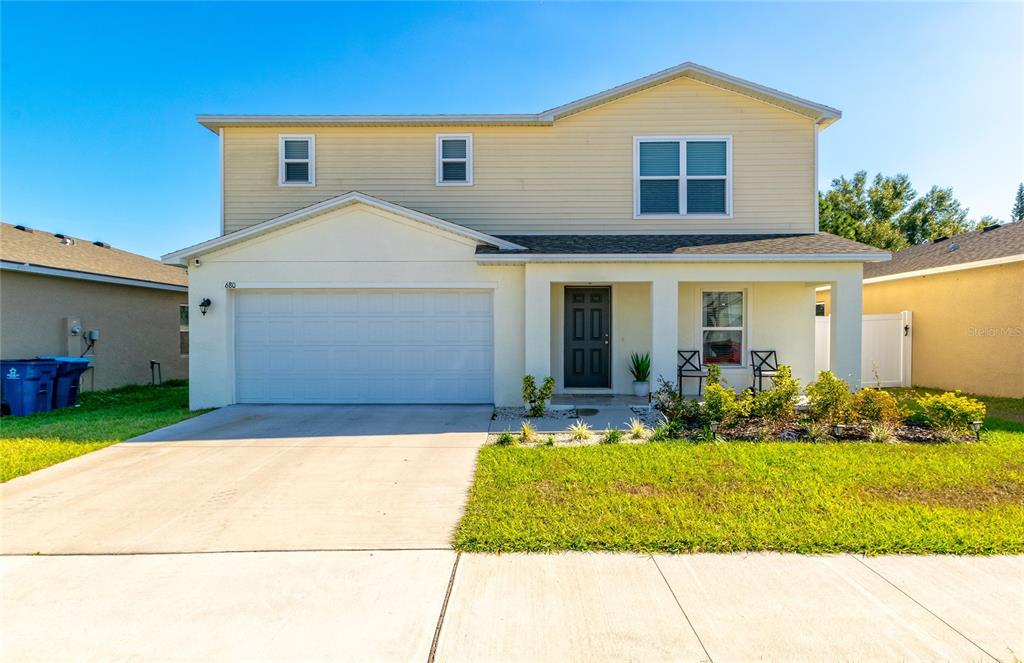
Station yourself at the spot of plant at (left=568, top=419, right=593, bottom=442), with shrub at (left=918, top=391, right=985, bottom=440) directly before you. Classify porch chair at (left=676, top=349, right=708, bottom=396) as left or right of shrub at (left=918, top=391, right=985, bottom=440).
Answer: left

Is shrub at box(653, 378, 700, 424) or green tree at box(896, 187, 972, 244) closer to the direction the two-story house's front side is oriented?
the shrub

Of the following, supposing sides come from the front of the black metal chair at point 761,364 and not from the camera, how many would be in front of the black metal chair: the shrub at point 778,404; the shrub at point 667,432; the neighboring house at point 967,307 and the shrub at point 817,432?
3

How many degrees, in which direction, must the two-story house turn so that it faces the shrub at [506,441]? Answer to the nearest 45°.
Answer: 0° — it already faces it

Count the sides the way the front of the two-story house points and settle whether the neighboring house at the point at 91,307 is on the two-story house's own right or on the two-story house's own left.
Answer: on the two-story house's own right

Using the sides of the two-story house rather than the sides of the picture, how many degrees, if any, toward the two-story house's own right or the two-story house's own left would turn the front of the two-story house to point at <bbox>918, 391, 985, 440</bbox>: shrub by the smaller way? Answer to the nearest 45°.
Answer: approximately 45° to the two-story house's own left

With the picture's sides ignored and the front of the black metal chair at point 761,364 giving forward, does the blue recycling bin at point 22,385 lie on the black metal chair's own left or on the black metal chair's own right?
on the black metal chair's own right

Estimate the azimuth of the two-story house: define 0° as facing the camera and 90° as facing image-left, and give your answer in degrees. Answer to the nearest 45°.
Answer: approximately 0°

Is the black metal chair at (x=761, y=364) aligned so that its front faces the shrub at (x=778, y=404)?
yes

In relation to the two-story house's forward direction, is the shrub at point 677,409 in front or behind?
in front

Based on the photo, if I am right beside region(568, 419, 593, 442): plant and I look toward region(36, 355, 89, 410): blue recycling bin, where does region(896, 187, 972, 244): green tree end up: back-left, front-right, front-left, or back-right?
back-right

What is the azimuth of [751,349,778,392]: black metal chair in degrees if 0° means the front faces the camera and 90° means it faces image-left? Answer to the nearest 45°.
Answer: approximately 0°

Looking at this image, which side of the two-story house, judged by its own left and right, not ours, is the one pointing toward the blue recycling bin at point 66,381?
right

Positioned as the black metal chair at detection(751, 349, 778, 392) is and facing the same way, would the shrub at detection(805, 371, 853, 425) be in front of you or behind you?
in front

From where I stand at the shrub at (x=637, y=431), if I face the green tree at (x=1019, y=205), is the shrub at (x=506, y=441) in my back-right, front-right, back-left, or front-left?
back-left

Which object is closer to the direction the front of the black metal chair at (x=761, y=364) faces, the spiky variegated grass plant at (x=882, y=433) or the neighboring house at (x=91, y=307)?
the spiky variegated grass plant

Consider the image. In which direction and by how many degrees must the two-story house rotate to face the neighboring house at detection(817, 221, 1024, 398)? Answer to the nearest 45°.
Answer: approximately 90° to its left
